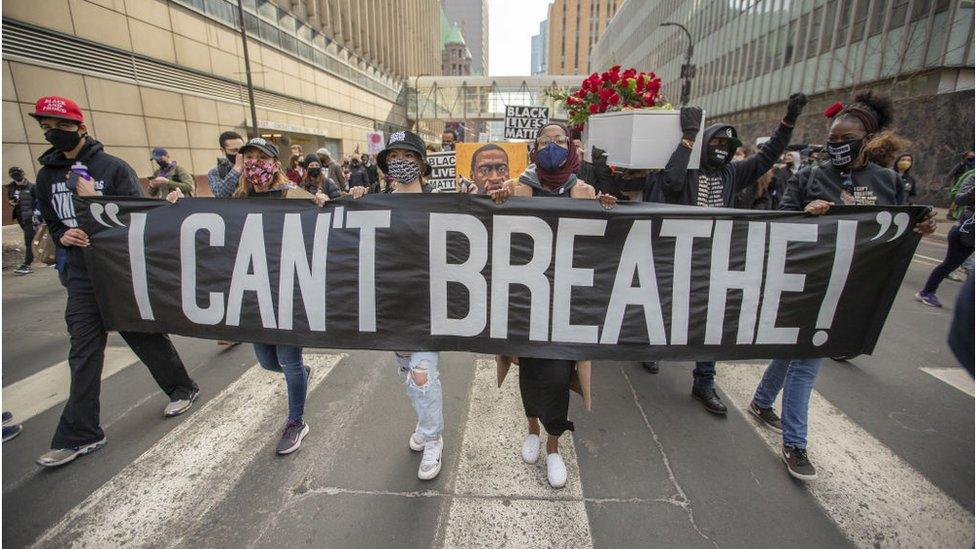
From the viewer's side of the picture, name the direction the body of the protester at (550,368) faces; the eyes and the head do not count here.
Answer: toward the camera

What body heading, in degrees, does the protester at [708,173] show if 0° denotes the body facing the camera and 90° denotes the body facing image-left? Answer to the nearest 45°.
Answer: approximately 0°

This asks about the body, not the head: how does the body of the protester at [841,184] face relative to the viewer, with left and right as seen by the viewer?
facing the viewer

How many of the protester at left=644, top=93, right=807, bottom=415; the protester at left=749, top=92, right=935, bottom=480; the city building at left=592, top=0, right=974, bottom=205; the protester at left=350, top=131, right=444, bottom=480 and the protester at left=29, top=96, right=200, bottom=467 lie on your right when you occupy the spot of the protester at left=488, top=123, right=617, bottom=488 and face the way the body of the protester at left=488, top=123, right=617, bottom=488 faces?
2

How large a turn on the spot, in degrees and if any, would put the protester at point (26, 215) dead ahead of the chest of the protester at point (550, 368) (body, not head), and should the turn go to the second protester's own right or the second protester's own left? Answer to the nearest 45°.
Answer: approximately 135° to the second protester's own right

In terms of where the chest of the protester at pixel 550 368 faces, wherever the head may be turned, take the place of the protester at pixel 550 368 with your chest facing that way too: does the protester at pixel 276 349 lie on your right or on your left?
on your right

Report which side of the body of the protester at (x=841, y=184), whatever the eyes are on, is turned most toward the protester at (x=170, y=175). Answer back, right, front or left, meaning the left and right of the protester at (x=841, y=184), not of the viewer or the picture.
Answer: right

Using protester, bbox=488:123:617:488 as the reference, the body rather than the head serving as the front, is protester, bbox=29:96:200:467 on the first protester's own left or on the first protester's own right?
on the first protester's own right

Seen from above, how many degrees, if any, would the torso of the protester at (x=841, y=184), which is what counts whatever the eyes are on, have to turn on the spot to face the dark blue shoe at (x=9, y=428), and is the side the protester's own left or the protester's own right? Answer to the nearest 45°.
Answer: approximately 45° to the protester's own right
